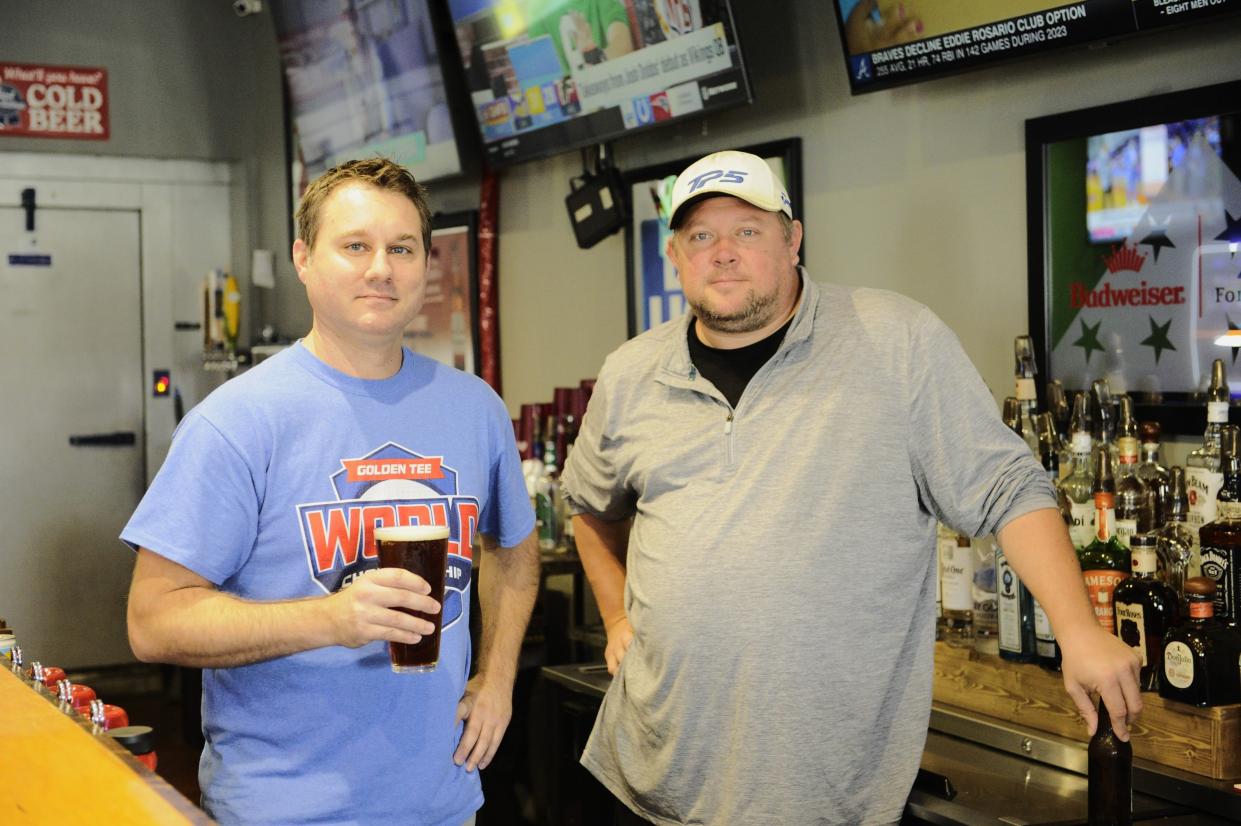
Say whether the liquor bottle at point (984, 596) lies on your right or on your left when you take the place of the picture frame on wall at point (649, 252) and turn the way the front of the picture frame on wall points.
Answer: on your left

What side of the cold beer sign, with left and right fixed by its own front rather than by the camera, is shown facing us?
front

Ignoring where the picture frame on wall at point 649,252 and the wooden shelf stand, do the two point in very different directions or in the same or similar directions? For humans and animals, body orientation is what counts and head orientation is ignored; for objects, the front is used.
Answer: same or similar directions

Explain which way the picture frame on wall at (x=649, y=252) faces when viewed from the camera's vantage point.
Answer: facing the viewer and to the left of the viewer

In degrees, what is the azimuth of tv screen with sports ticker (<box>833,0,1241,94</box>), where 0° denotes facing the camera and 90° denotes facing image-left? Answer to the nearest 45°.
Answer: approximately 45°

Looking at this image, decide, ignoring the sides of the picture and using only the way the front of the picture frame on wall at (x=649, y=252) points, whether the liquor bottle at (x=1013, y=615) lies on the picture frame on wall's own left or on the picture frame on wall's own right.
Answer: on the picture frame on wall's own left

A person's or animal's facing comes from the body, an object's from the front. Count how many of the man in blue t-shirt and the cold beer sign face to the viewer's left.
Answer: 0

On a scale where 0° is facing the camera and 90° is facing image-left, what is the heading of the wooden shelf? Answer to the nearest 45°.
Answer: approximately 45°

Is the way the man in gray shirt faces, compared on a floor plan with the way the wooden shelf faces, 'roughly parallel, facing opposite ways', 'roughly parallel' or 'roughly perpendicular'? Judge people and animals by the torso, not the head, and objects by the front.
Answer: roughly parallel

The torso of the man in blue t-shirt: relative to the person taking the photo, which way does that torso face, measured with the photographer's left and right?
facing the viewer and to the right of the viewer

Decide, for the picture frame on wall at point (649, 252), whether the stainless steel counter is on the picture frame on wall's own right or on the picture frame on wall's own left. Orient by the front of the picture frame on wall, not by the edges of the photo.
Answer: on the picture frame on wall's own left
